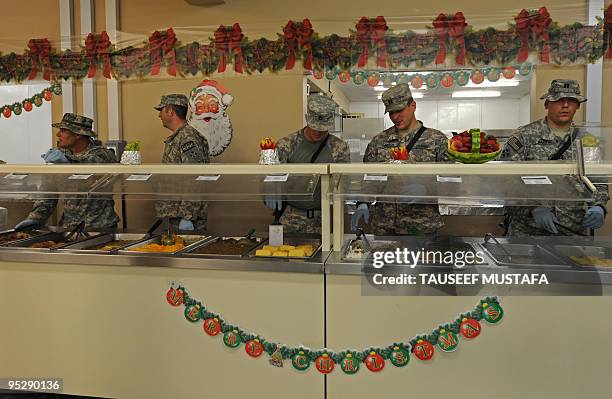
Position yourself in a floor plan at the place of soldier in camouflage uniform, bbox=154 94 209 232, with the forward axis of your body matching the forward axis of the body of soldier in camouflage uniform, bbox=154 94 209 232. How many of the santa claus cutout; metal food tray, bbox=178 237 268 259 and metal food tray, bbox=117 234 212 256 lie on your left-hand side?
2

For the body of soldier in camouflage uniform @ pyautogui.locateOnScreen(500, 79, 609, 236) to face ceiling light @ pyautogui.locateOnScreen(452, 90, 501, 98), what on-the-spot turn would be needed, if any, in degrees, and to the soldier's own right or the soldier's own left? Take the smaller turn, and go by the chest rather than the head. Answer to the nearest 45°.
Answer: approximately 180°

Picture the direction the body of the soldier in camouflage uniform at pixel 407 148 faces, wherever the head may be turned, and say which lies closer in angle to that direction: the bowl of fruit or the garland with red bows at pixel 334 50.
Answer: the bowl of fruit

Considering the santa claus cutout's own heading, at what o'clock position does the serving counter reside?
The serving counter is roughly at 12 o'clock from the santa claus cutout.

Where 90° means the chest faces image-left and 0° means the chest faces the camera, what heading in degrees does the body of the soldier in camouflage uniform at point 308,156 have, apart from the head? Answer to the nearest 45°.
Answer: approximately 0°

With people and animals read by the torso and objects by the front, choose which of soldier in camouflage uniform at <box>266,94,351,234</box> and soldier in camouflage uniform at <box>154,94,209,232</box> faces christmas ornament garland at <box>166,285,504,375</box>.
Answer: soldier in camouflage uniform at <box>266,94,351,234</box>

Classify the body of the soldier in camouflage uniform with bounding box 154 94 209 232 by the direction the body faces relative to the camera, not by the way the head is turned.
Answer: to the viewer's left

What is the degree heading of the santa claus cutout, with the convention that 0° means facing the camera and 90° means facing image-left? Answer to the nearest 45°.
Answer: approximately 0°

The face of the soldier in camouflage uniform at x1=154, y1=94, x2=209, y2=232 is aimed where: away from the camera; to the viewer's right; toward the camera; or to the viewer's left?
to the viewer's left
